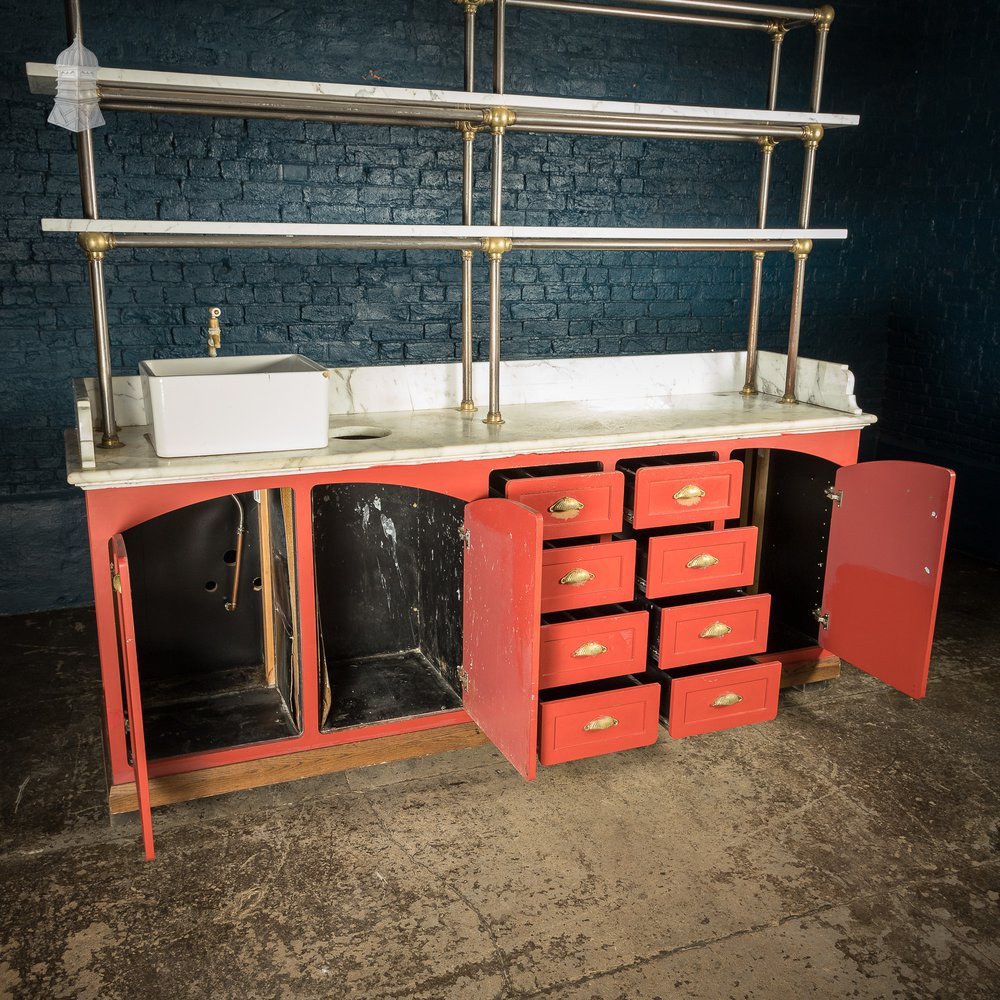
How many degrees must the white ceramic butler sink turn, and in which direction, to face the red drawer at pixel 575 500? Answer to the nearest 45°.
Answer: approximately 90° to its left

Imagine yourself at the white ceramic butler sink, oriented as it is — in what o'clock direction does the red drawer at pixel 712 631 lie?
The red drawer is roughly at 9 o'clock from the white ceramic butler sink.

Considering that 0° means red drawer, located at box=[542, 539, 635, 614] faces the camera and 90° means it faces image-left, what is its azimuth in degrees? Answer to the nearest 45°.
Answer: approximately 315°

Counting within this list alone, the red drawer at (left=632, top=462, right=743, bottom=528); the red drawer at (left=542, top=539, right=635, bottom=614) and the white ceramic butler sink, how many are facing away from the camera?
0

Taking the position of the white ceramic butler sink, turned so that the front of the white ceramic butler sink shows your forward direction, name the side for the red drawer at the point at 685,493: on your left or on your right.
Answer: on your left

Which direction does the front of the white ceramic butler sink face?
toward the camera

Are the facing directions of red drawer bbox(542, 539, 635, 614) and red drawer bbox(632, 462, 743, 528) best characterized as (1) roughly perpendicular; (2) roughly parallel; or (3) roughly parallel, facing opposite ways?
roughly parallel

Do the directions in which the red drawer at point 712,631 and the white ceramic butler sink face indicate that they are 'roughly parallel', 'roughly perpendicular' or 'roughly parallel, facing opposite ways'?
roughly parallel

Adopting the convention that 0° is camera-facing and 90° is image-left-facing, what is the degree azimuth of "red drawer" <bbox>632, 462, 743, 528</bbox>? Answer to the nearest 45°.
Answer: approximately 315°

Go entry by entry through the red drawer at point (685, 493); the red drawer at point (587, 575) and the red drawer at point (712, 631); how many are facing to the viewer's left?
0

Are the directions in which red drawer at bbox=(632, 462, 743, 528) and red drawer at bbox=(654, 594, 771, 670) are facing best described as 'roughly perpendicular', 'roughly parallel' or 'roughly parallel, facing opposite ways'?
roughly parallel

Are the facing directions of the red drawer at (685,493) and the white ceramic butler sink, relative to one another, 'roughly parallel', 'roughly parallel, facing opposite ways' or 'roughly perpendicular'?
roughly parallel
